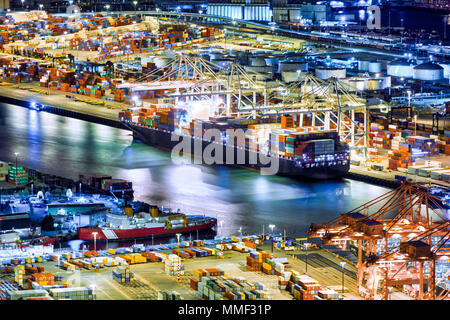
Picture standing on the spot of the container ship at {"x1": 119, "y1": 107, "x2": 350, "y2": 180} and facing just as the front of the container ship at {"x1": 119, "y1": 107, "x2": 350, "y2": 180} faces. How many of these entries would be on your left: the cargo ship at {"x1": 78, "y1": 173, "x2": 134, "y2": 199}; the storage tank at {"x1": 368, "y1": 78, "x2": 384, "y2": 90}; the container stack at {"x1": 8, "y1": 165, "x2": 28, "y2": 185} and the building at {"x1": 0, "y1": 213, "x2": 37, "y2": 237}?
3

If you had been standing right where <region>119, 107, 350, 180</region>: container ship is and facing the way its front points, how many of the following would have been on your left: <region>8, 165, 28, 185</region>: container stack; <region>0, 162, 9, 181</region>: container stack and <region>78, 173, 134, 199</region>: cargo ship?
3

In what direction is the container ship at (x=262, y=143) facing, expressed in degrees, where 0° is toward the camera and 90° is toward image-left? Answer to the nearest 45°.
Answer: approximately 135°

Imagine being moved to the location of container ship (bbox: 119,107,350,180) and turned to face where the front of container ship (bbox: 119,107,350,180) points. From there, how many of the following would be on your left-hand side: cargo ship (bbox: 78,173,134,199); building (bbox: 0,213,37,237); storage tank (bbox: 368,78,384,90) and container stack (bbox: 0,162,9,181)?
3

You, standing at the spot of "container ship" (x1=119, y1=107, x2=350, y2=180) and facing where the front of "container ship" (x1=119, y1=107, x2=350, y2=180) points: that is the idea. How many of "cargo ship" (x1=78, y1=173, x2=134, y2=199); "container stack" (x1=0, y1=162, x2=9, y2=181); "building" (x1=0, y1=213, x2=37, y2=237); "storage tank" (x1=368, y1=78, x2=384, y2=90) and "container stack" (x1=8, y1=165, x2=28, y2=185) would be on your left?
4

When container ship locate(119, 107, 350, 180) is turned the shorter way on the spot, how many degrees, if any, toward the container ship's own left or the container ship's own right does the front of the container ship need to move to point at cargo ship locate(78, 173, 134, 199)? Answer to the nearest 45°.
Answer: approximately 90° to the container ship's own left

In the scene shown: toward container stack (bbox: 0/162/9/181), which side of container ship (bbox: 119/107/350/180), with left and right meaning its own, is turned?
left

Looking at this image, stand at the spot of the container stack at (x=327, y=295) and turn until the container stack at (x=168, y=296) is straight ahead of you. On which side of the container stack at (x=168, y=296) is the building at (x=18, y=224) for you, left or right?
right

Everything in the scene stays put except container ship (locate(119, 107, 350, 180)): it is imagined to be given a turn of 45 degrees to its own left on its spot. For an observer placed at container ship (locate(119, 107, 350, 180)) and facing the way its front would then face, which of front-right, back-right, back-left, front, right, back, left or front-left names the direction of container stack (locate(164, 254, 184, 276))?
left

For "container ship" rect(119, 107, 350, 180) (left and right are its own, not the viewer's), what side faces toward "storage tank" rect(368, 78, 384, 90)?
right

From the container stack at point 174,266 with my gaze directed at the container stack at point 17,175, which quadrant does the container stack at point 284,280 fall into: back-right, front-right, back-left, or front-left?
back-right

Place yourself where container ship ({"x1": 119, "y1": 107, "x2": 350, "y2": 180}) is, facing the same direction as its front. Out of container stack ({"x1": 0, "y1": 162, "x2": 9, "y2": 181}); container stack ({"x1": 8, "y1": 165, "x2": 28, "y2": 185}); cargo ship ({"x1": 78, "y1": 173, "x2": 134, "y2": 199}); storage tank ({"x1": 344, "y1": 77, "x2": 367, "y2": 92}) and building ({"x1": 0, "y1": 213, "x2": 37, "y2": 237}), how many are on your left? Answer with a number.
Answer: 4

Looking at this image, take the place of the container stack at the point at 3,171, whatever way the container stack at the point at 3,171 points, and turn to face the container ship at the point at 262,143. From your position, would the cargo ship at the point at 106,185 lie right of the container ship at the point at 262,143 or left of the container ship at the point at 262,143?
right
